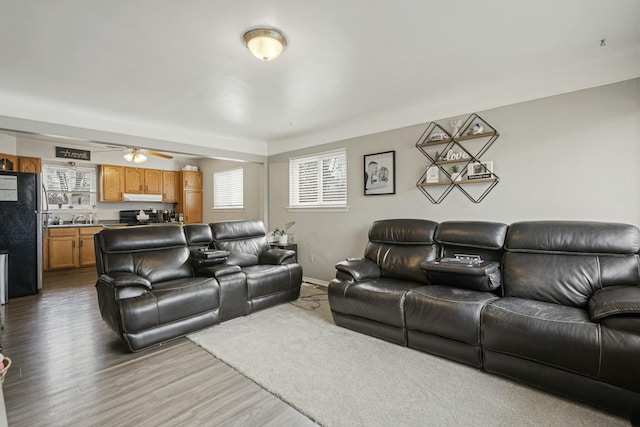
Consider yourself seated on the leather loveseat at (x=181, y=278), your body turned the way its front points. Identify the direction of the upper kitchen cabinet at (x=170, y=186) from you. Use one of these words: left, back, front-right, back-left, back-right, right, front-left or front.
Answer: back-left

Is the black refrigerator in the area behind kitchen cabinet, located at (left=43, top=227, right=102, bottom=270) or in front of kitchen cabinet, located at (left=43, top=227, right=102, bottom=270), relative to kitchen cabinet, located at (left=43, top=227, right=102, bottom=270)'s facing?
in front

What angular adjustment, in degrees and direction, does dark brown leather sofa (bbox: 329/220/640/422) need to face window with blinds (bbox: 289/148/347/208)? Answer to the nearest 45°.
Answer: approximately 90° to its right

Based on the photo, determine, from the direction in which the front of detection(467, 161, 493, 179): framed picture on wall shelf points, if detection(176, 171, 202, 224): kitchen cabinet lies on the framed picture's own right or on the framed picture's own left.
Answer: on the framed picture's own right

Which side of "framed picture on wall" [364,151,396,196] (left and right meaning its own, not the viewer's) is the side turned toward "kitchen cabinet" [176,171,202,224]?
right

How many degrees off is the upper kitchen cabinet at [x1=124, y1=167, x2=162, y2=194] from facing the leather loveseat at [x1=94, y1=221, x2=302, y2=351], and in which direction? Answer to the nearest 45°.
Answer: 0° — it already faces it

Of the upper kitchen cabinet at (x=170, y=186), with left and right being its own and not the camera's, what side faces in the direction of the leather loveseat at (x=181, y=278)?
front

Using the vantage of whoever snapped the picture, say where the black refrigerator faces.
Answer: facing to the right of the viewer

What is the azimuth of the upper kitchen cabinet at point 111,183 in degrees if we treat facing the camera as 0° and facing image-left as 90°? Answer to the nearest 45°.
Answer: approximately 0°

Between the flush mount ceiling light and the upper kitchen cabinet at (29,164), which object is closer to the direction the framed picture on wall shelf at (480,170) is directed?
the flush mount ceiling light

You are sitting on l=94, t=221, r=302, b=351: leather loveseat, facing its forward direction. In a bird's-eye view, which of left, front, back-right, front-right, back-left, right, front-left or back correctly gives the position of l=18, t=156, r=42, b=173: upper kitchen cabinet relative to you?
back
